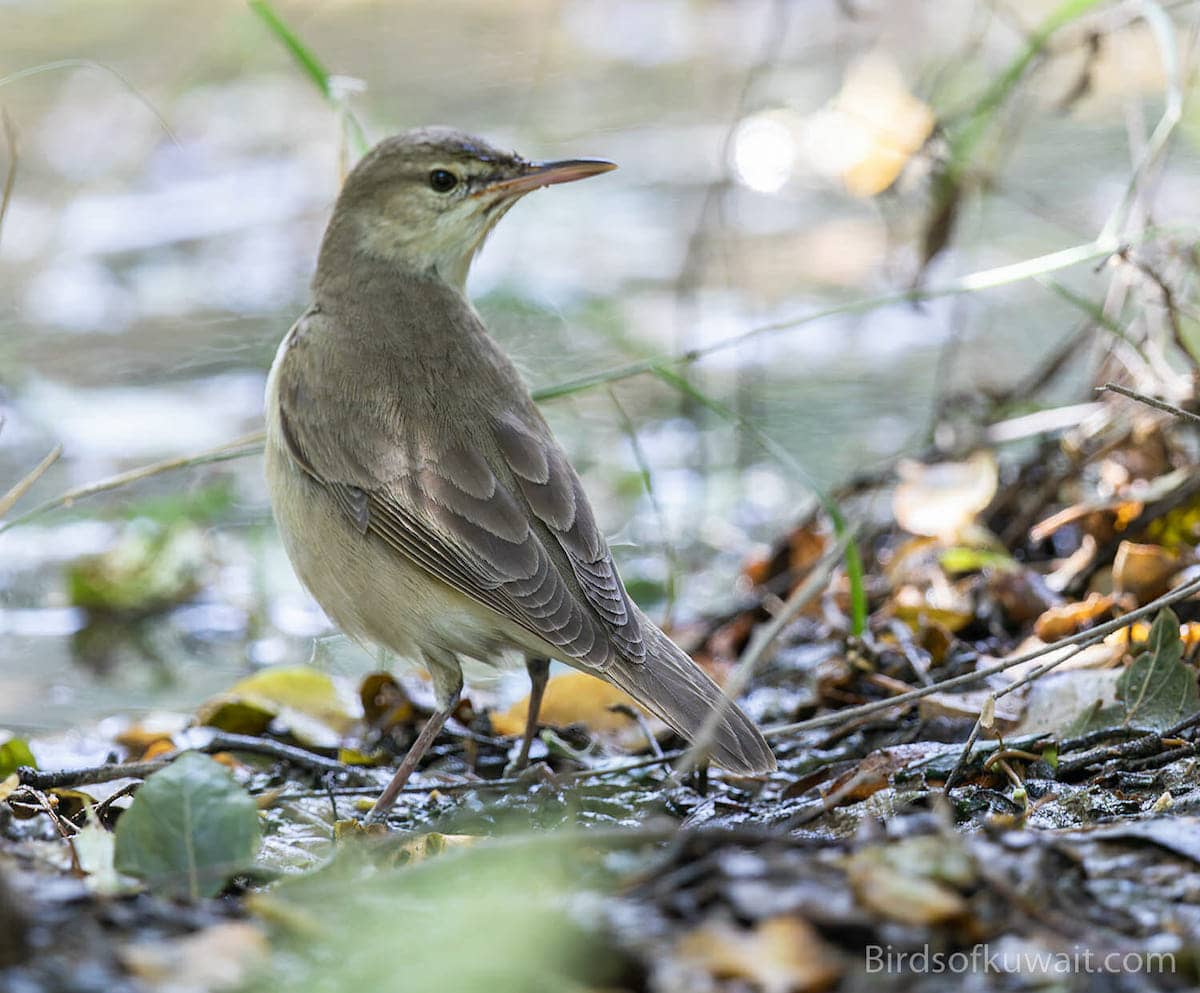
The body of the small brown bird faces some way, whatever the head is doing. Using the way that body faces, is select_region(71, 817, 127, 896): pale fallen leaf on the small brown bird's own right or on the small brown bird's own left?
on the small brown bird's own left

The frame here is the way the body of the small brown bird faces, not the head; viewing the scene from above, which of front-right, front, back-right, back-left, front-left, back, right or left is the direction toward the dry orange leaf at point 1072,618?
back-right

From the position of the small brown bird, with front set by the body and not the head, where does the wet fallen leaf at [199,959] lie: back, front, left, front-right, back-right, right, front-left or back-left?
back-left

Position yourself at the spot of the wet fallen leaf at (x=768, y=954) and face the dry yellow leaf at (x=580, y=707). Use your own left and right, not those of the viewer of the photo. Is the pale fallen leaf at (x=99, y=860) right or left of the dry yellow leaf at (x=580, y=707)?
left

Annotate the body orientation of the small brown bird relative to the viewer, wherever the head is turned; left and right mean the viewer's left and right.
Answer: facing away from the viewer and to the left of the viewer

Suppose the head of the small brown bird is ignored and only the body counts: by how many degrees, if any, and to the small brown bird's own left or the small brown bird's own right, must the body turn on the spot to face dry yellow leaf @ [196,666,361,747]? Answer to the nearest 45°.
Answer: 0° — it already faces it

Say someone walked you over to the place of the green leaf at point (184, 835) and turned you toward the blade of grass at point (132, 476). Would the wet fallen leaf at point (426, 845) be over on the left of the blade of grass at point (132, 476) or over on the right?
right

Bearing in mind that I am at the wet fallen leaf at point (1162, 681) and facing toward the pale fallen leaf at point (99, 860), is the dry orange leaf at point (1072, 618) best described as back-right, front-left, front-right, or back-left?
back-right

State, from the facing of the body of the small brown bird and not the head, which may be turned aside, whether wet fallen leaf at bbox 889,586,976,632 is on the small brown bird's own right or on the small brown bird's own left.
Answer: on the small brown bird's own right

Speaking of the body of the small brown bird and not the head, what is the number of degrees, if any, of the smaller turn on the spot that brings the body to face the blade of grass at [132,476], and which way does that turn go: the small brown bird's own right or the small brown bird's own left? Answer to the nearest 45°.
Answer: approximately 45° to the small brown bird's own left

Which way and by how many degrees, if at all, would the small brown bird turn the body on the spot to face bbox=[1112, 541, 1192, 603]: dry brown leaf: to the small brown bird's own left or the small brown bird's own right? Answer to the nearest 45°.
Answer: approximately 135° to the small brown bird's own right
